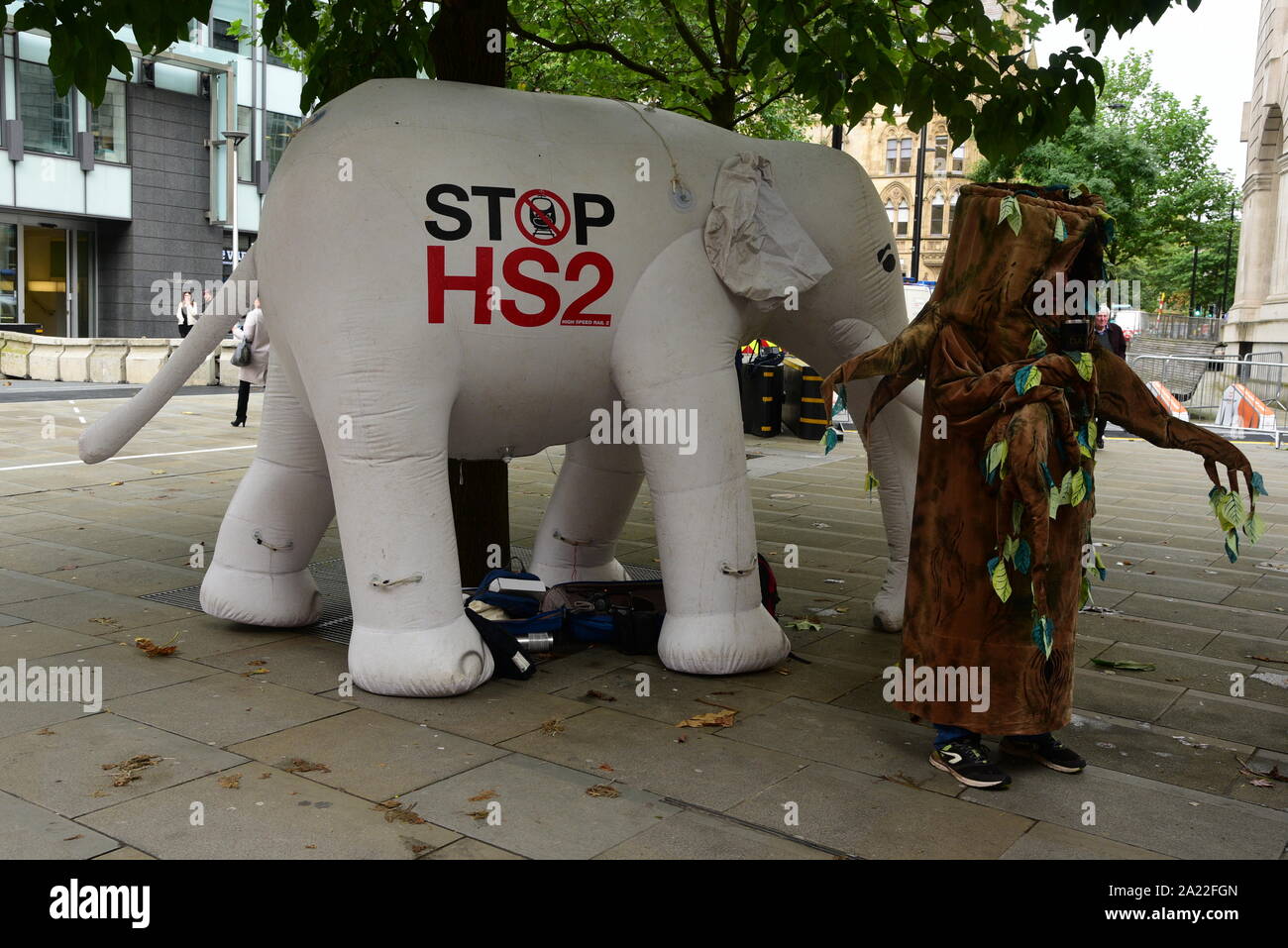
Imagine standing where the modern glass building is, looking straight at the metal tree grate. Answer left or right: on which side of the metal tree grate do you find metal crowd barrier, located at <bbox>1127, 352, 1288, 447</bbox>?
left

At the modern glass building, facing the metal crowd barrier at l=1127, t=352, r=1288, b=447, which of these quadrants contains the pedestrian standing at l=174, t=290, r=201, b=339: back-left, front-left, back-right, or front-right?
front-right

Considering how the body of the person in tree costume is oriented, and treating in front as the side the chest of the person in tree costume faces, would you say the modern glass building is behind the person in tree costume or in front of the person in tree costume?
behind

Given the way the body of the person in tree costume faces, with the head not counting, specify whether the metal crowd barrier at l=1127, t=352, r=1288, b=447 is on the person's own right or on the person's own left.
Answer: on the person's own left

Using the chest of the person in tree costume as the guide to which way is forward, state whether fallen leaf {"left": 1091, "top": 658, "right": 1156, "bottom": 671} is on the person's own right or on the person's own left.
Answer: on the person's own left

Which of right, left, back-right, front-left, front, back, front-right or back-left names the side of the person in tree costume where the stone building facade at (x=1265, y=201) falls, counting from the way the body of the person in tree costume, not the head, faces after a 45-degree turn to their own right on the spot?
back

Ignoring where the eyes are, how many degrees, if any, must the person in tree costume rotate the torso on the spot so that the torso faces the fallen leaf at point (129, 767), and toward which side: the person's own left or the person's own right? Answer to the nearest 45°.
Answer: approximately 90° to the person's own right
